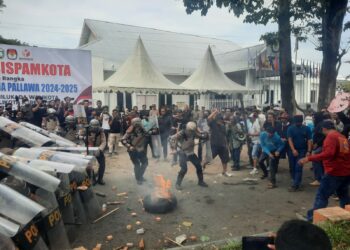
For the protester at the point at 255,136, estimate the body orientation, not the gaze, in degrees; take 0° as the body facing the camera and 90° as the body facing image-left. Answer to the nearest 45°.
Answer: approximately 45°

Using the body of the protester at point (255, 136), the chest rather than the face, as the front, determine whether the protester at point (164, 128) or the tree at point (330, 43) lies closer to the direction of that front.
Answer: the protester

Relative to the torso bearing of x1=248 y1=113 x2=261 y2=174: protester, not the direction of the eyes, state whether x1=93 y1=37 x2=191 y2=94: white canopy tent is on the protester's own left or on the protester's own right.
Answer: on the protester's own right
